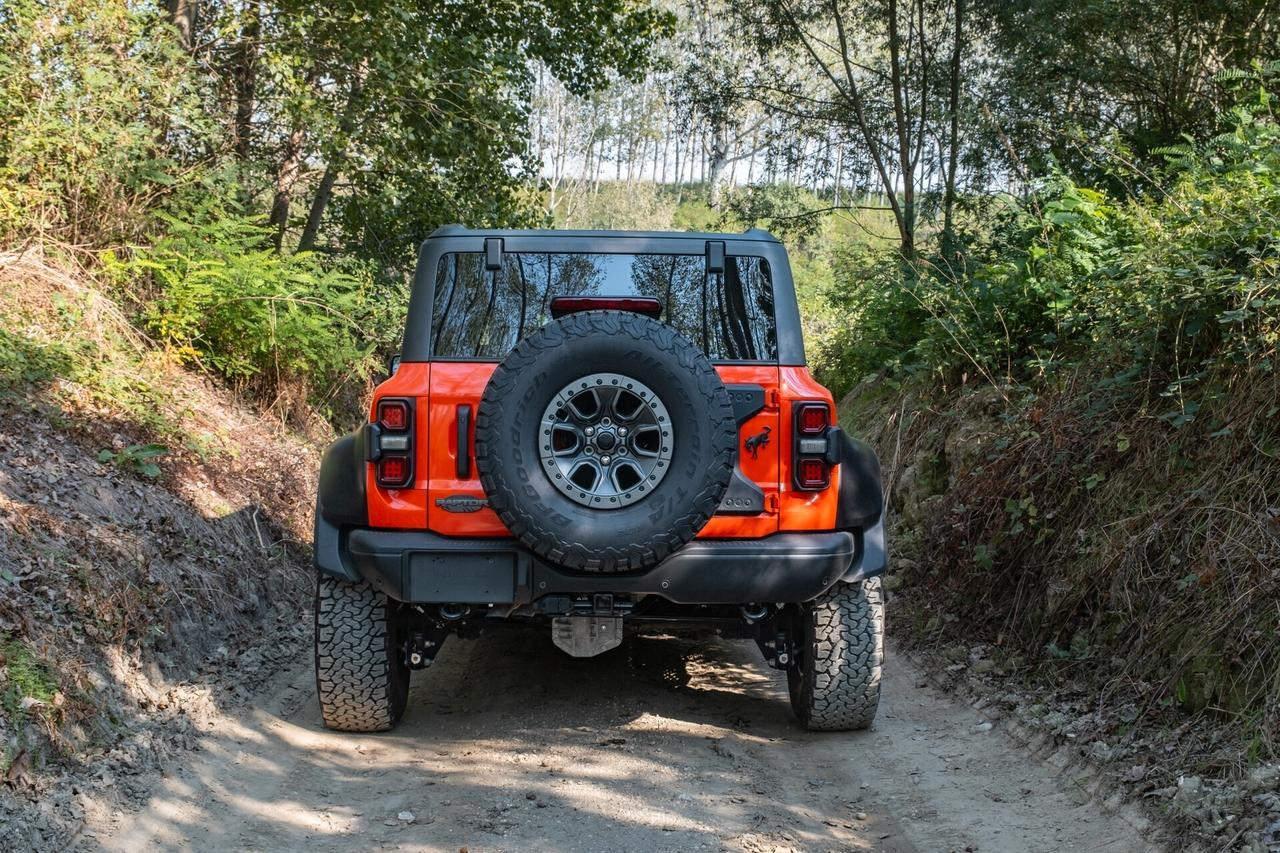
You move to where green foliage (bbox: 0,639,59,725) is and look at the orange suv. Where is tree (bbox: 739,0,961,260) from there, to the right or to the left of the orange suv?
left

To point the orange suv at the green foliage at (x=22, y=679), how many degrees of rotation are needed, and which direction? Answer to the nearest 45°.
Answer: approximately 90° to its left

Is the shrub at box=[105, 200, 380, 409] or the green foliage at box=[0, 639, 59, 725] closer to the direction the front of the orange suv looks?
the shrub

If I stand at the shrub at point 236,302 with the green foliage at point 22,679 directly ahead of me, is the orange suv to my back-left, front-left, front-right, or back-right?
front-left

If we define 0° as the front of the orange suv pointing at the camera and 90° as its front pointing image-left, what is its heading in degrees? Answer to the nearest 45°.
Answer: approximately 180°

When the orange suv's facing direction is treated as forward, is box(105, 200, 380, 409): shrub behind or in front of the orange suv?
in front

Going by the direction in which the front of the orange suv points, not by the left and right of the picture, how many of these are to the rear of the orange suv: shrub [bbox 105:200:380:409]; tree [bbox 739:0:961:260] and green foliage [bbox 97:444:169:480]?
0

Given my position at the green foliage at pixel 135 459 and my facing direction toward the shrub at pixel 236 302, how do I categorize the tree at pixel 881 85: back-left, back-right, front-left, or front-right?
front-right

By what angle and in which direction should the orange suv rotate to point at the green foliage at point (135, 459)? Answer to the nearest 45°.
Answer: approximately 45° to its left

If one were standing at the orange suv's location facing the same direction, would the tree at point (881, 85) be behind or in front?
in front
